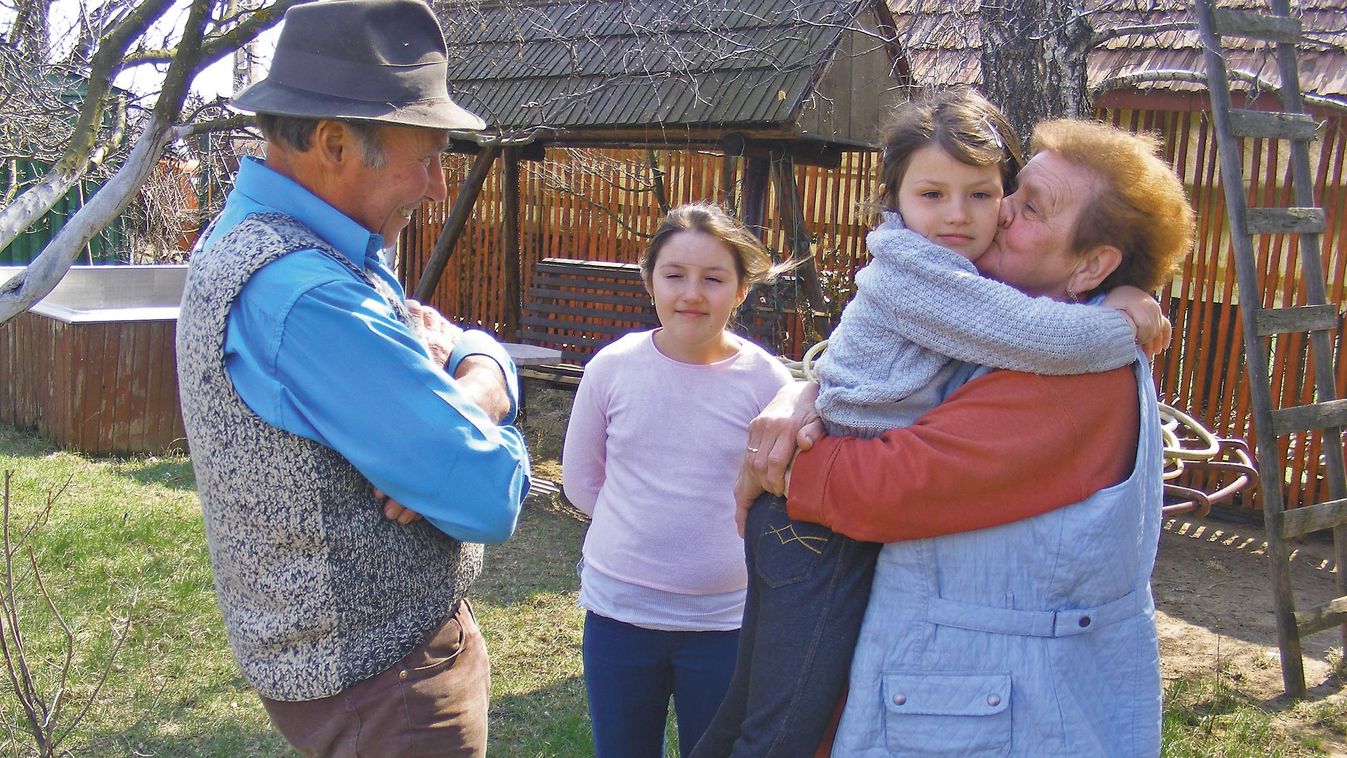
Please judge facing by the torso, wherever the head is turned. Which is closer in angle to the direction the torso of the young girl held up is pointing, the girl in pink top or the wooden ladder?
the wooden ladder

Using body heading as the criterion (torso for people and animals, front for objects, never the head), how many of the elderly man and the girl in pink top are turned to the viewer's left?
0

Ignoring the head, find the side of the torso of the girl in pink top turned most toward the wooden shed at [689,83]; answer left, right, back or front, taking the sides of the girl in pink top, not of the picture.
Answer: back

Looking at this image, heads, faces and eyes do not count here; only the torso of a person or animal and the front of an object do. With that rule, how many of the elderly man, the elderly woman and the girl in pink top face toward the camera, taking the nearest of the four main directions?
1

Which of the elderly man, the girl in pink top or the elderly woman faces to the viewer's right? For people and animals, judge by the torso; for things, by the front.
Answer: the elderly man

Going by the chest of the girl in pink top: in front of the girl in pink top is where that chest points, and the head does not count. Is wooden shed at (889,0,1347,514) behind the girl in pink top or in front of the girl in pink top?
behind

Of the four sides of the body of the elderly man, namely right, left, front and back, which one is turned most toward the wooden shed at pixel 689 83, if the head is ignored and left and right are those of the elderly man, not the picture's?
left

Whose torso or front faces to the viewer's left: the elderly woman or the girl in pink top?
the elderly woman

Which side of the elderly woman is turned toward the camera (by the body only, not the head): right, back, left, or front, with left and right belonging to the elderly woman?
left

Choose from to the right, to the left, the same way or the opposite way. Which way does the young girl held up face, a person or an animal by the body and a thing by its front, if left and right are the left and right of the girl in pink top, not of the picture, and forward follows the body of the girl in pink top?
to the left

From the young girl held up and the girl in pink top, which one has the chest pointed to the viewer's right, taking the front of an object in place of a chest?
the young girl held up

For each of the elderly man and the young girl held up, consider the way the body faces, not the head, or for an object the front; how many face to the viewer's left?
0

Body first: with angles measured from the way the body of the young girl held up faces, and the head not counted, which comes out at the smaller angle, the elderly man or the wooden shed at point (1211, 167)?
the wooden shed

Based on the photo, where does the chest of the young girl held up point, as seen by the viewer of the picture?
to the viewer's right

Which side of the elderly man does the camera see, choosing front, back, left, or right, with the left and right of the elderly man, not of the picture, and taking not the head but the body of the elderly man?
right
